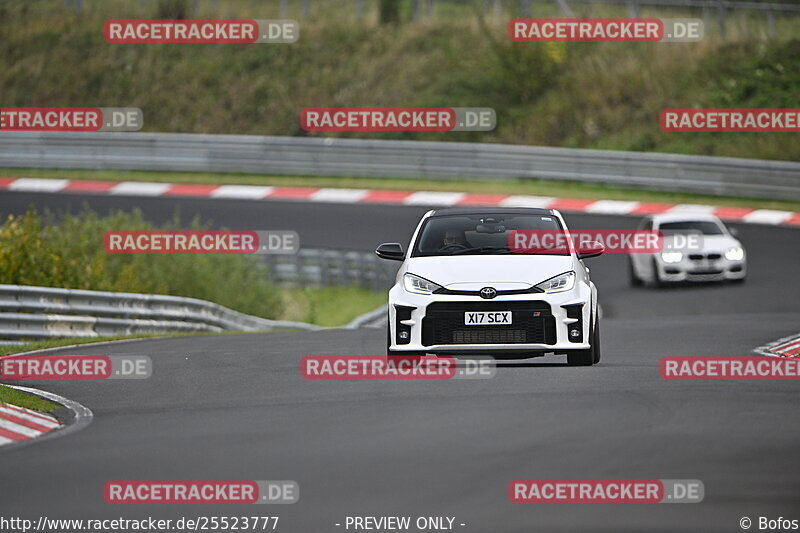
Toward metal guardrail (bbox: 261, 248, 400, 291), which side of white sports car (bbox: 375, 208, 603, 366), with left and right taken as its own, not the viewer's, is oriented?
back

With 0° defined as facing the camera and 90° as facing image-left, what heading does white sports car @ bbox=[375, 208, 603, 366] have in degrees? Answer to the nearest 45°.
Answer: approximately 0°

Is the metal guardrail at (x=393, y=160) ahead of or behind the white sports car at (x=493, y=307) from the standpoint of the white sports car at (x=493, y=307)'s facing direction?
behind

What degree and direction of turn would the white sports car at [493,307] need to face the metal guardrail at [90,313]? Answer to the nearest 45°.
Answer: approximately 135° to its right

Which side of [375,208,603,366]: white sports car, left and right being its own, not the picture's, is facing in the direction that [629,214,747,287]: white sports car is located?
back

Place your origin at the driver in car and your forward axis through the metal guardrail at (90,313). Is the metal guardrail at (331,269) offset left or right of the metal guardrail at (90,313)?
right

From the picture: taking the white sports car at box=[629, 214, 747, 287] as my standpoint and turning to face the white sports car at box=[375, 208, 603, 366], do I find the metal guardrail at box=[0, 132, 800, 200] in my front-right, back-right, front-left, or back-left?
back-right
